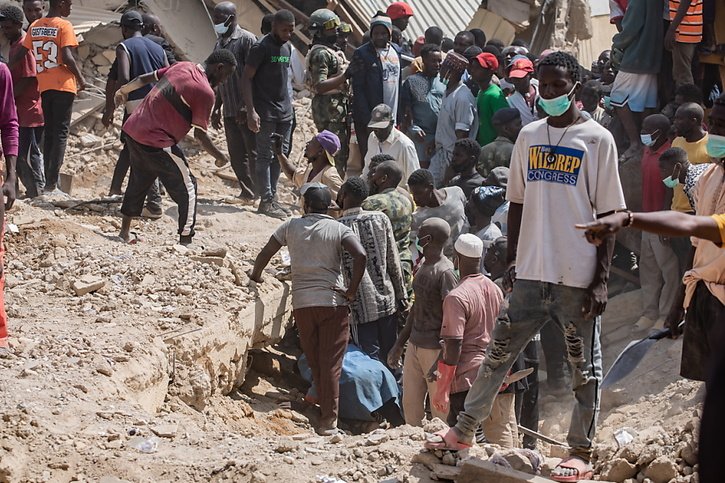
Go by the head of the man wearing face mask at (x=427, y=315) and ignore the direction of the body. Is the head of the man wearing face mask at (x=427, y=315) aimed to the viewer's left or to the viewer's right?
to the viewer's left

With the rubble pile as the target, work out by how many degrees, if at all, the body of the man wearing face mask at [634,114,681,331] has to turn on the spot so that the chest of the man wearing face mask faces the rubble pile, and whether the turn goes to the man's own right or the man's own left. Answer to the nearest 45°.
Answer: approximately 45° to the man's own left

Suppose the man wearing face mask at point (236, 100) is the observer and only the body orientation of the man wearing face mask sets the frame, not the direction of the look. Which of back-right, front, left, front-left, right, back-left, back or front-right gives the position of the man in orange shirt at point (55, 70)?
front-right

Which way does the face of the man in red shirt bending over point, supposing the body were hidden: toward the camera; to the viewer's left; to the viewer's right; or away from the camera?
to the viewer's right

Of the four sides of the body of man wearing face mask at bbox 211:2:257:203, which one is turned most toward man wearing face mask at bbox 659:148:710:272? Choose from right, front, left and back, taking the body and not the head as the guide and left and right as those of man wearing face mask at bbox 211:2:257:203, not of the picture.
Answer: left

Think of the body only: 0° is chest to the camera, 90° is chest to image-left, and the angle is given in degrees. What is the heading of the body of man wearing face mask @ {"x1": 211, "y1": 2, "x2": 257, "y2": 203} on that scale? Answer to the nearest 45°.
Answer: approximately 45°

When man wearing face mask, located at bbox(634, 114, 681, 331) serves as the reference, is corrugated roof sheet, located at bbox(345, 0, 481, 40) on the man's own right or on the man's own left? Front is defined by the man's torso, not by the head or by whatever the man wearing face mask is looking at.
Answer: on the man's own right

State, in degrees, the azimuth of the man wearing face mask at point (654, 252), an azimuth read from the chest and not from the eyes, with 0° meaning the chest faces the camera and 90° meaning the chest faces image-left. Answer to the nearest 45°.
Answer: approximately 45°

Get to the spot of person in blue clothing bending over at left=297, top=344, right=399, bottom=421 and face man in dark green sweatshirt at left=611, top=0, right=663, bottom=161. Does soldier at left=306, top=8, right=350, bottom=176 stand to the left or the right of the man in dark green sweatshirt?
left

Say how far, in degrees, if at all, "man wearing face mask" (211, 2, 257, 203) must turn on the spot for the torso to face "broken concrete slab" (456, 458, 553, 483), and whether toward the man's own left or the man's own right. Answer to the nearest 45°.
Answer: approximately 45° to the man's own left

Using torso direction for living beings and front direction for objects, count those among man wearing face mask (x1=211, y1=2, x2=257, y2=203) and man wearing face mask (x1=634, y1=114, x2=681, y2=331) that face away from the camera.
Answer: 0

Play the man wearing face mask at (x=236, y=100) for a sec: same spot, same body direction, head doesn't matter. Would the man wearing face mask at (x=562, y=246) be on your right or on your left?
on your left
